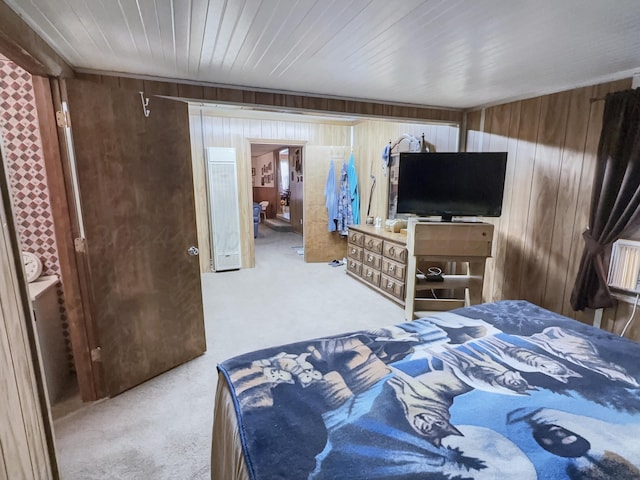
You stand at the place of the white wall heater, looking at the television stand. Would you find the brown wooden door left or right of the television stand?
right

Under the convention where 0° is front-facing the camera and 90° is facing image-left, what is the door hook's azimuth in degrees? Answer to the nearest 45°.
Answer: approximately 315°

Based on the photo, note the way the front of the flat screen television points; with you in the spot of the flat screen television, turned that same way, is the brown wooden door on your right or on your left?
on your right

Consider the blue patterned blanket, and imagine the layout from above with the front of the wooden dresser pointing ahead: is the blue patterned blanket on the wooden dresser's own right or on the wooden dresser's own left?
on the wooden dresser's own left

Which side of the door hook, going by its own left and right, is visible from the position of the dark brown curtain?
front

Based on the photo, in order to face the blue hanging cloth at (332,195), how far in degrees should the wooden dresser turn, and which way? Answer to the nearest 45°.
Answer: approximately 90° to its right

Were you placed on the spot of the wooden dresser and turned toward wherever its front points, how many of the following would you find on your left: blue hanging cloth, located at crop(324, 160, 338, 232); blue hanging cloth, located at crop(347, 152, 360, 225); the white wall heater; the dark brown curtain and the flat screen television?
2

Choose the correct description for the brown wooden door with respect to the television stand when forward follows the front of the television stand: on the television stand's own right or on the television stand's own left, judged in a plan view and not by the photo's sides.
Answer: on the television stand's own right

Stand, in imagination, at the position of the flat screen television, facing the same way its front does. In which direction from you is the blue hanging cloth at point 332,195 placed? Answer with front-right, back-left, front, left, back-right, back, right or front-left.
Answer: back-right

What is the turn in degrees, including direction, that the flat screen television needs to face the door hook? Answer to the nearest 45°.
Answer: approximately 45° to its right

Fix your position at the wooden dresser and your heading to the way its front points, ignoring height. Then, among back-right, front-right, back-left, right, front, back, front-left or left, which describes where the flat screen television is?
left
